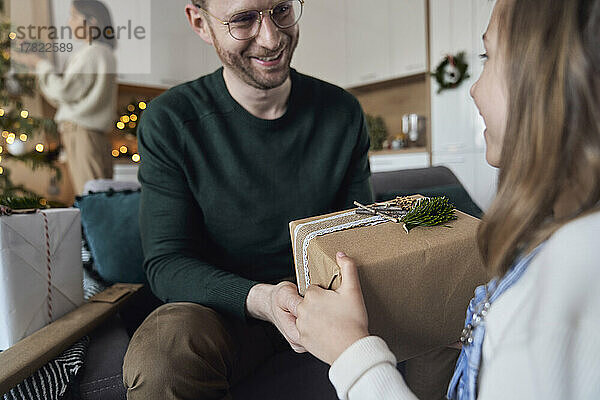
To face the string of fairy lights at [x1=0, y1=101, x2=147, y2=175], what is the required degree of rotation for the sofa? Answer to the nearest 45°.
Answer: approximately 180°

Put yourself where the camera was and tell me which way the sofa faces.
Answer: facing the viewer

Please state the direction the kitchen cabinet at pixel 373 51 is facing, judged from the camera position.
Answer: facing the viewer and to the left of the viewer

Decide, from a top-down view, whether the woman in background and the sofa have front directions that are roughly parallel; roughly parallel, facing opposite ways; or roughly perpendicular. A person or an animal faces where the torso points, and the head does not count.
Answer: roughly perpendicular

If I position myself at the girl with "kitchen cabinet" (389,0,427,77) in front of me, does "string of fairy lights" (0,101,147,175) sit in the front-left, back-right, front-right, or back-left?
front-left

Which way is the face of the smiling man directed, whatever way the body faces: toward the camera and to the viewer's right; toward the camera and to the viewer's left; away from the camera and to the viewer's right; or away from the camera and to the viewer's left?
toward the camera and to the viewer's right

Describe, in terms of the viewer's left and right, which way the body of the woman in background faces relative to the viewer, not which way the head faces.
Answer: facing to the left of the viewer

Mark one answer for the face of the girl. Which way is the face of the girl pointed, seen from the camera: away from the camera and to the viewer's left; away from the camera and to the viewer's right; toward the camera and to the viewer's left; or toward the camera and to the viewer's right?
away from the camera and to the viewer's left

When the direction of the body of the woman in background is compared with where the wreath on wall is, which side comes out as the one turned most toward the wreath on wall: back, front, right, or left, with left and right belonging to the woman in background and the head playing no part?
back

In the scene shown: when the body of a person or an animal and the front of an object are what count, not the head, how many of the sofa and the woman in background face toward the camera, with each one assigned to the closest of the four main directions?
1

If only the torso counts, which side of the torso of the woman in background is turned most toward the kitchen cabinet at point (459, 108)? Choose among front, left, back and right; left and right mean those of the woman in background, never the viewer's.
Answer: back

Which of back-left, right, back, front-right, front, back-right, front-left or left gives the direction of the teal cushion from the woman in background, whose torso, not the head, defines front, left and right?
left

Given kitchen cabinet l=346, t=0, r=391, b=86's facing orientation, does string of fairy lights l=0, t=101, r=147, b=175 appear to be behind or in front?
in front
